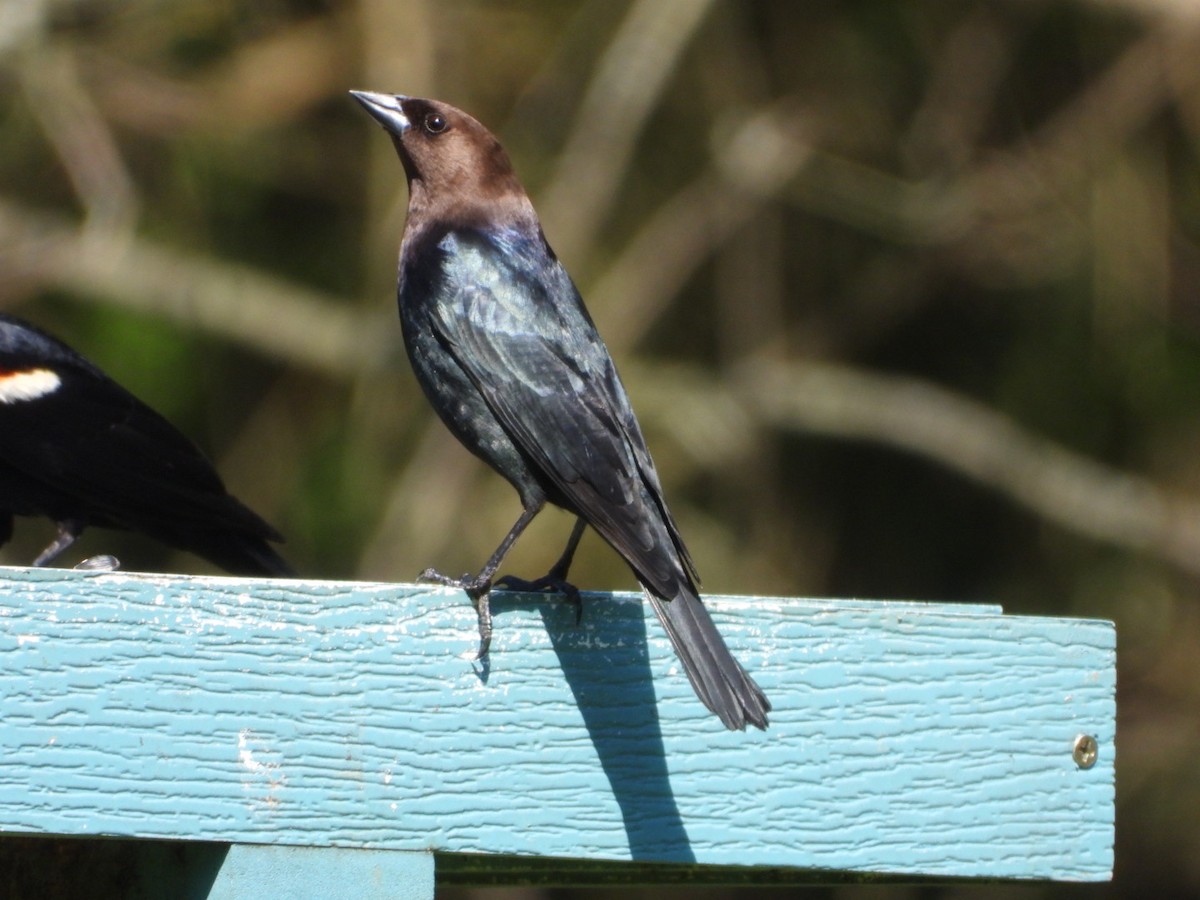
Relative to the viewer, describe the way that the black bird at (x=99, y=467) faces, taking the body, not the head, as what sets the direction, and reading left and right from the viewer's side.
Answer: facing to the left of the viewer

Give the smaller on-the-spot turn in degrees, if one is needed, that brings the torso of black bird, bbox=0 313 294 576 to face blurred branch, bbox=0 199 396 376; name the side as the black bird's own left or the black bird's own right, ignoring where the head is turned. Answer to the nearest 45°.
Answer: approximately 90° to the black bird's own right

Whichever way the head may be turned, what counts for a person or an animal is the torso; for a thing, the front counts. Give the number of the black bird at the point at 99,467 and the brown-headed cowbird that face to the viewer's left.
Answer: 2

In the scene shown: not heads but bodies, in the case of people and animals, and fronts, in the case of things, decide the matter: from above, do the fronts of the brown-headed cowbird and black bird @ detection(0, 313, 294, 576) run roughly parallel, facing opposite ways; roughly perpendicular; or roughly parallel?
roughly parallel

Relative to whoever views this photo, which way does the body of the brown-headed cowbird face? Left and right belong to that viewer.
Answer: facing to the left of the viewer

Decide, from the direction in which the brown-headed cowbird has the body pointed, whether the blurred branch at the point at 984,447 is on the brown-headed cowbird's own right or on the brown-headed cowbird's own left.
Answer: on the brown-headed cowbird's own right

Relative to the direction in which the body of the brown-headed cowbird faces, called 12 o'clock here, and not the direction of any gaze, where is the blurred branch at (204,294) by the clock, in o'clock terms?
The blurred branch is roughly at 2 o'clock from the brown-headed cowbird.
